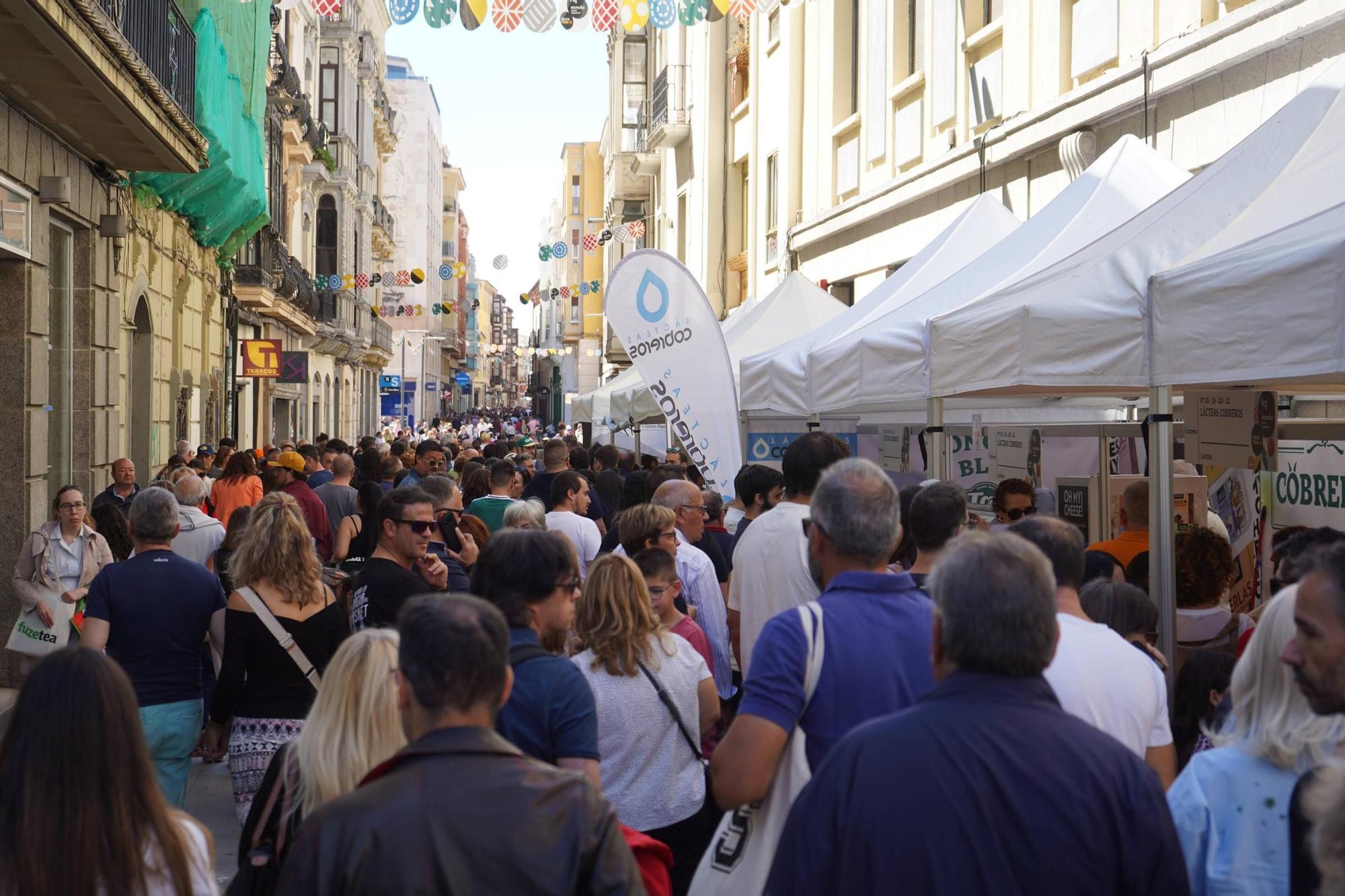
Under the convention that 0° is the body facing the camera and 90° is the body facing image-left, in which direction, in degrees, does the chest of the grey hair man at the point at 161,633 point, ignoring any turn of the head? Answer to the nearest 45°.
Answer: approximately 180°

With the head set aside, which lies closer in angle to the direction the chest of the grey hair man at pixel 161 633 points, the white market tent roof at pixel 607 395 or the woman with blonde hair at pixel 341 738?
the white market tent roof

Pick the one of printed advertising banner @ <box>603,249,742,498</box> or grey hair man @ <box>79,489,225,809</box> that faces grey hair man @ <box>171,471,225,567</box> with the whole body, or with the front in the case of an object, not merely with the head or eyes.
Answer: grey hair man @ <box>79,489,225,809</box>

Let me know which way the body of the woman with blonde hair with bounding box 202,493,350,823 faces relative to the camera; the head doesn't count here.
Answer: away from the camera

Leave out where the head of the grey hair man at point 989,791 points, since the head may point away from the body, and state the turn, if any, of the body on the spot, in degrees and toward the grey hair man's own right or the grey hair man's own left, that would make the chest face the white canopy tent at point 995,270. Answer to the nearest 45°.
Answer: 0° — they already face it

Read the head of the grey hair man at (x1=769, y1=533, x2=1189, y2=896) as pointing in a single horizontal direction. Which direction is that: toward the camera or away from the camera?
away from the camera

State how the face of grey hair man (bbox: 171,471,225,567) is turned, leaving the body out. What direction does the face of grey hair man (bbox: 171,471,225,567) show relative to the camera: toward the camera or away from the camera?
away from the camera
